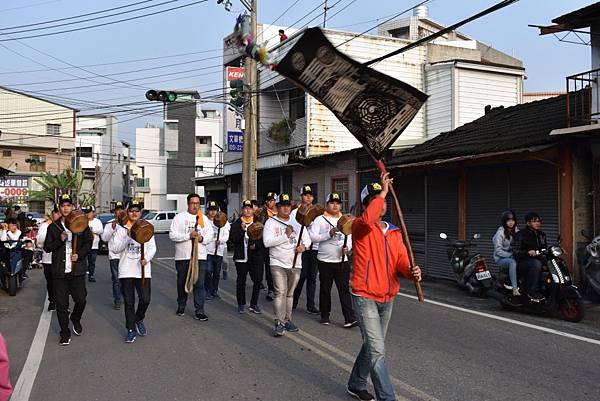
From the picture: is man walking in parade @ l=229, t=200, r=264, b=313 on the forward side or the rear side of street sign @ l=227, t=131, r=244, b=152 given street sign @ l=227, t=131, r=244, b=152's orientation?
on the forward side

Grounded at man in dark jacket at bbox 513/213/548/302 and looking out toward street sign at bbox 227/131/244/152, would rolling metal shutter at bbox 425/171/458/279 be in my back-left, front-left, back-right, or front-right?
front-right

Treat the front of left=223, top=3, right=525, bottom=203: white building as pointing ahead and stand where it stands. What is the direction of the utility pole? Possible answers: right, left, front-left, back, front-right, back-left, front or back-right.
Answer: front

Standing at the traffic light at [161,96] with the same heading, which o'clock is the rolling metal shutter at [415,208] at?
The rolling metal shutter is roughly at 10 o'clock from the traffic light.

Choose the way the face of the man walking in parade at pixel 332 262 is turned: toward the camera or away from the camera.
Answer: toward the camera

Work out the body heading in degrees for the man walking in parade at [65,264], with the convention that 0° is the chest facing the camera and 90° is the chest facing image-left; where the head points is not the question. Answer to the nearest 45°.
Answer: approximately 0°

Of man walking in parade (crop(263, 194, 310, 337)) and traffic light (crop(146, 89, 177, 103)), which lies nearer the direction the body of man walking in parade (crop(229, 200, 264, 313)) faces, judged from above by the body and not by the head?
the man walking in parade

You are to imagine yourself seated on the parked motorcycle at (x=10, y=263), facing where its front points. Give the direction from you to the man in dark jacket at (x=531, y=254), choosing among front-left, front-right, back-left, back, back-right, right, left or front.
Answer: front-left

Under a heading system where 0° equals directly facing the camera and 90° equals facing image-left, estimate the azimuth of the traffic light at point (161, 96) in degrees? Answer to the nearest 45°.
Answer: approximately 0°

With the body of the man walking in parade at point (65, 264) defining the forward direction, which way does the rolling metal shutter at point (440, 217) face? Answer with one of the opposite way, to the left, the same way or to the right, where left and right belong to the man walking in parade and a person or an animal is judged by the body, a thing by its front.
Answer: to the right

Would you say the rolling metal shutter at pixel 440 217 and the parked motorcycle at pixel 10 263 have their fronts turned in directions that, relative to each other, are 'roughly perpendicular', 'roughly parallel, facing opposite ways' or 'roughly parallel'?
roughly perpendicular

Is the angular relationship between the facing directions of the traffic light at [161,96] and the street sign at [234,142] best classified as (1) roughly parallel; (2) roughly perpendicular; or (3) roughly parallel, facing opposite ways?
roughly parallel

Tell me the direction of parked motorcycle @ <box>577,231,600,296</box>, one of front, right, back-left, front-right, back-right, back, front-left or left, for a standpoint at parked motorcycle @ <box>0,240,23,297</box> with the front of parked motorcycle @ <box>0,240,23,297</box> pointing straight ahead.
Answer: front-left

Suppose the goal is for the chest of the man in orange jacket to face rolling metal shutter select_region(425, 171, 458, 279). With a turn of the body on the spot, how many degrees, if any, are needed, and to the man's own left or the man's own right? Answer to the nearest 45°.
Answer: approximately 135° to the man's own left

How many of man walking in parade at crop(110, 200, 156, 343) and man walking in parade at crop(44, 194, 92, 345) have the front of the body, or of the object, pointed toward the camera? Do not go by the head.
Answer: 2
